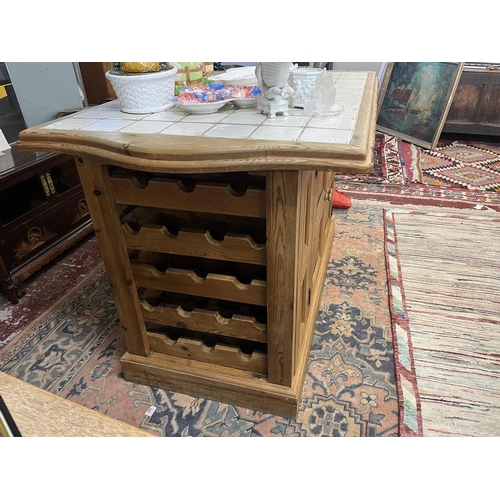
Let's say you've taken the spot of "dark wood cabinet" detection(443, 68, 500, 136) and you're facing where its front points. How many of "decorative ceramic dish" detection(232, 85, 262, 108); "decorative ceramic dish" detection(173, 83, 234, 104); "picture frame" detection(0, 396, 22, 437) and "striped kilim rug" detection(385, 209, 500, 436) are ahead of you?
4

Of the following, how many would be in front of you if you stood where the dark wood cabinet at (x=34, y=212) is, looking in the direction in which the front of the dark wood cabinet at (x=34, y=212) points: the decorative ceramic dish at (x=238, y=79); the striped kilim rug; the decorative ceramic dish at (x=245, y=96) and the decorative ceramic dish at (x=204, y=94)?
4

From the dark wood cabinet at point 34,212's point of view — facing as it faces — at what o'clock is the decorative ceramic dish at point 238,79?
The decorative ceramic dish is roughly at 12 o'clock from the dark wood cabinet.

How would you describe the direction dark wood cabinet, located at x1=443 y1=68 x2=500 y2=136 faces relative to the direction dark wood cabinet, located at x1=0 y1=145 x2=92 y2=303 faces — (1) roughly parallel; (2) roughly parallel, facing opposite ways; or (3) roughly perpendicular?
roughly perpendicular

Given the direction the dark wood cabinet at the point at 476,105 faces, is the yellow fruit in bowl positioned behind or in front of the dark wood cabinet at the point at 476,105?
in front

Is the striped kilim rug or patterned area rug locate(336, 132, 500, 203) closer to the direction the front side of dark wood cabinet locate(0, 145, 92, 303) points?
the striped kilim rug

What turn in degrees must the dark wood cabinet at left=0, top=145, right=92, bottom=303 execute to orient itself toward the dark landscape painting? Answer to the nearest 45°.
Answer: approximately 45° to its left

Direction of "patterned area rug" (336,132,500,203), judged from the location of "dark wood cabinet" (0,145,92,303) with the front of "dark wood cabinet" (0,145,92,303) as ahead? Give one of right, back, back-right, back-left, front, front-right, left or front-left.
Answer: front-left

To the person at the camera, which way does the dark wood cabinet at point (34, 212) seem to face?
facing the viewer and to the right of the viewer

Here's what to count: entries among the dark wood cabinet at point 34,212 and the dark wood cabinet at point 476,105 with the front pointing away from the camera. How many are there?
0

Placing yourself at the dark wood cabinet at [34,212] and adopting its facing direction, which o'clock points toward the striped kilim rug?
The striped kilim rug is roughly at 12 o'clock from the dark wood cabinet.

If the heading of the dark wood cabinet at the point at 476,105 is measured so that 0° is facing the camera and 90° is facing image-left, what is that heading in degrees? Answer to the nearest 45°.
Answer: approximately 0°
